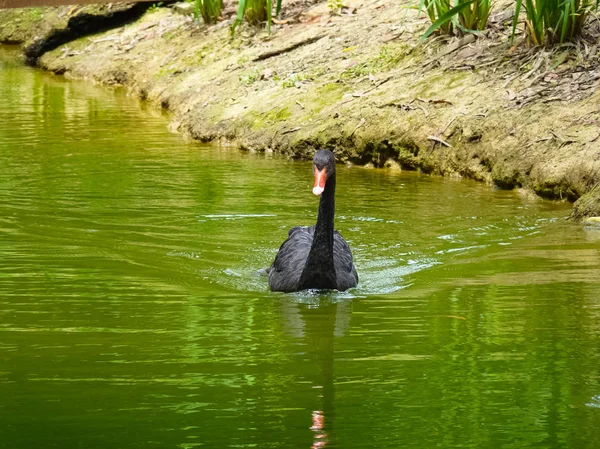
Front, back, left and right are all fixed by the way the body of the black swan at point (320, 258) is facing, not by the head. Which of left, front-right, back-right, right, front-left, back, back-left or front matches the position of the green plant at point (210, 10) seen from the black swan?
back

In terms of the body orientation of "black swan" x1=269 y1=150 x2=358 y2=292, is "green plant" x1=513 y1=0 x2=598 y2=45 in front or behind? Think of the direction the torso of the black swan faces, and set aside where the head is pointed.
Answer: behind

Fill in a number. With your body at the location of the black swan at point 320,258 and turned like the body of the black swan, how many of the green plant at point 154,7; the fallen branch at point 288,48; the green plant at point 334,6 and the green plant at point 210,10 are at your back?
4

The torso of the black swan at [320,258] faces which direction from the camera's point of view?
toward the camera

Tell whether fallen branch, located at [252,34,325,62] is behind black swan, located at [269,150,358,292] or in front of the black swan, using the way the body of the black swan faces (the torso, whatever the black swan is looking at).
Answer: behind

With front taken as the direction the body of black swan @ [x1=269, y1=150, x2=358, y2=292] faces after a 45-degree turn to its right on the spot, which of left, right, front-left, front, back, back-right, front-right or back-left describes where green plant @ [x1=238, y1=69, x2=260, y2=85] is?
back-right

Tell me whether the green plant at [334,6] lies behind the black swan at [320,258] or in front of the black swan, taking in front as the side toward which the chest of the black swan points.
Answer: behind

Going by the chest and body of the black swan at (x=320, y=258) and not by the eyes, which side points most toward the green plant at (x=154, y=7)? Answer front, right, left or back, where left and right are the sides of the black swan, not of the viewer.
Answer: back
